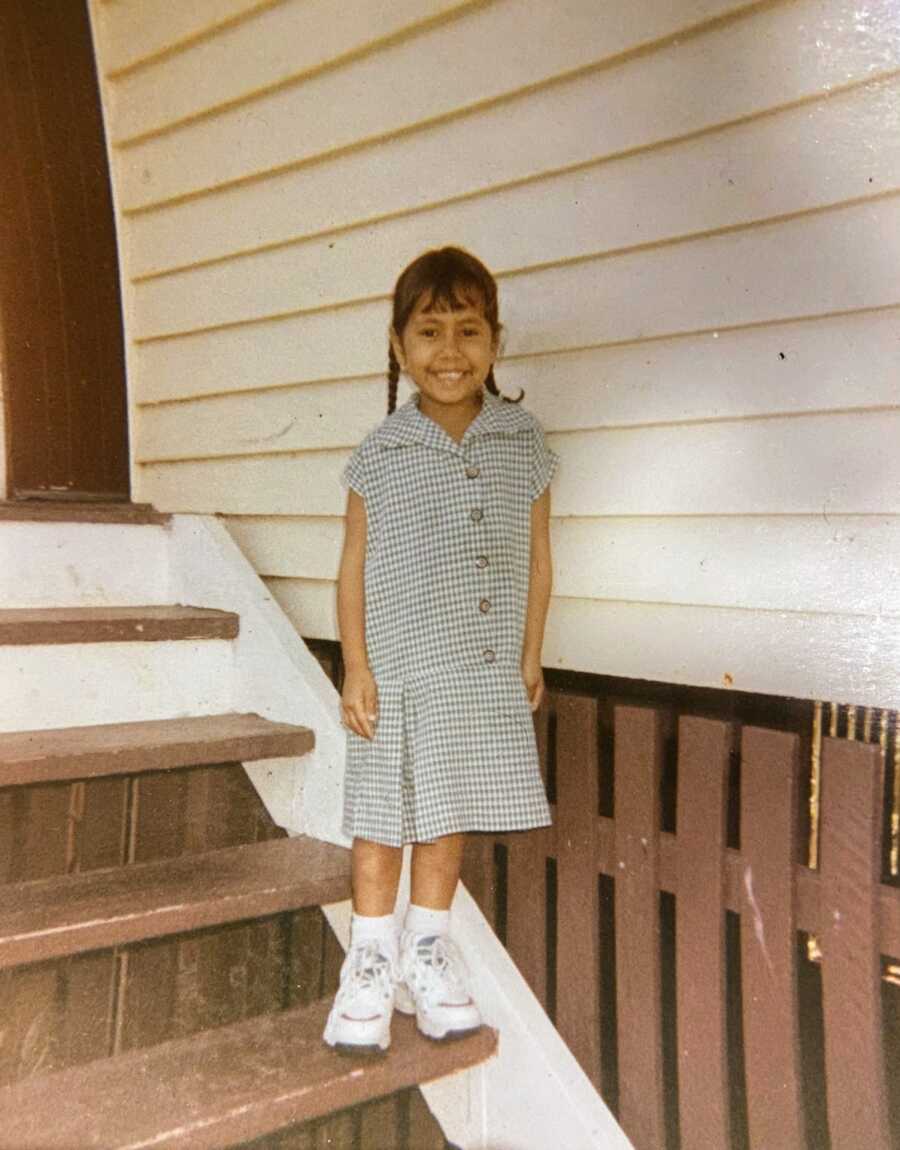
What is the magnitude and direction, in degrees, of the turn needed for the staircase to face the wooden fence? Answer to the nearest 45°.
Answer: approximately 45° to its left

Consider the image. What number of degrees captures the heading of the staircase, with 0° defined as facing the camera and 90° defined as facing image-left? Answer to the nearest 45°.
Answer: approximately 315°
